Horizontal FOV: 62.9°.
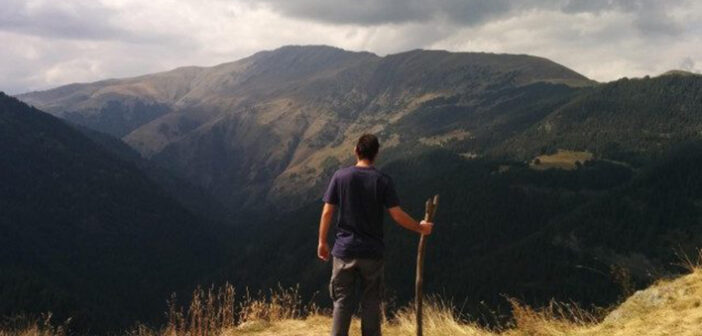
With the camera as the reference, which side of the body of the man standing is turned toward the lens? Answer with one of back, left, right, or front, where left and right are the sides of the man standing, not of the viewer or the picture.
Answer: back
